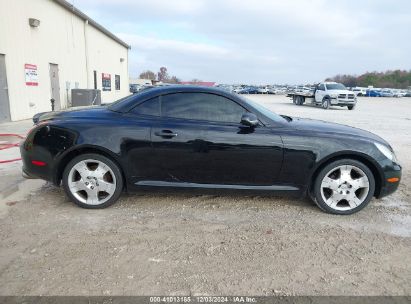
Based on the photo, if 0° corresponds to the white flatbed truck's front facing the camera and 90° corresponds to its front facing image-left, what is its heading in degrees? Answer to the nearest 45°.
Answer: approximately 315°

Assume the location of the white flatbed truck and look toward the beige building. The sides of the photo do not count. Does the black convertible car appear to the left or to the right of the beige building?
left

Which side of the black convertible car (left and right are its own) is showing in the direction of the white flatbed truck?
left

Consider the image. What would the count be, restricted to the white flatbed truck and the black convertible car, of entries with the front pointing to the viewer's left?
0

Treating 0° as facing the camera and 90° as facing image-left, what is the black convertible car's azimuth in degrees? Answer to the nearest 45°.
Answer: approximately 270°

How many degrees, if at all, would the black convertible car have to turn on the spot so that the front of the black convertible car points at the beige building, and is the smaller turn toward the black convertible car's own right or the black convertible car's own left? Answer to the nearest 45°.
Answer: approximately 135° to the black convertible car's own left

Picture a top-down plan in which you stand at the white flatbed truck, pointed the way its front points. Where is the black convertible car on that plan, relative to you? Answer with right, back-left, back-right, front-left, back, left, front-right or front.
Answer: front-right

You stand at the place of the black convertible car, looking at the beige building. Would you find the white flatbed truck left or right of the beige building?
right

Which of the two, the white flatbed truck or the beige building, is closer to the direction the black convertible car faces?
the white flatbed truck

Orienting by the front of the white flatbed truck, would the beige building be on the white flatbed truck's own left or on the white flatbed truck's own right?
on the white flatbed truck's own right
